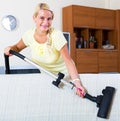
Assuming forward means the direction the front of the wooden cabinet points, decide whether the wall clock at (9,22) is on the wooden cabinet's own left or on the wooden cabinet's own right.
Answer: on the wooden cabinet's own right

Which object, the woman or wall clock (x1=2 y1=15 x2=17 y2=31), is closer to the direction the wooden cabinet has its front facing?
the woman

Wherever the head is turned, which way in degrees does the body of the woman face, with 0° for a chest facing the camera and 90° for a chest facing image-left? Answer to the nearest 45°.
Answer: approximately 0°

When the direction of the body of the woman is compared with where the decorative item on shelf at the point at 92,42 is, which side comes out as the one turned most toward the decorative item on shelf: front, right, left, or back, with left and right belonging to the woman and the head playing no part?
back

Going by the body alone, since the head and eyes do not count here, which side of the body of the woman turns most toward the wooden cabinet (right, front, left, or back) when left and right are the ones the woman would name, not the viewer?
back

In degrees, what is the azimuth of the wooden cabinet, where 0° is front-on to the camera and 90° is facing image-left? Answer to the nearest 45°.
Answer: approximately 315°
